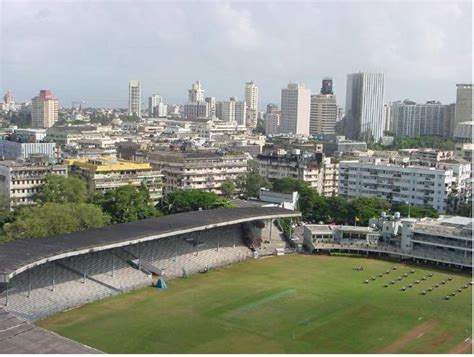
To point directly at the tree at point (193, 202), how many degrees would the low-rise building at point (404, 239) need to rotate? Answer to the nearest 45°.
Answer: approximately 45° to its right

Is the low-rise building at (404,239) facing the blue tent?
yes

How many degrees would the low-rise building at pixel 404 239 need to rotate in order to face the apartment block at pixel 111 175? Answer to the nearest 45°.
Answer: approximately 45° to its right

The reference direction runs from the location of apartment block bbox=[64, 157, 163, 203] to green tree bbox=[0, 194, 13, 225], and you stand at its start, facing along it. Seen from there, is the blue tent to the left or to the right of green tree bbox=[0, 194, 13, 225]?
left

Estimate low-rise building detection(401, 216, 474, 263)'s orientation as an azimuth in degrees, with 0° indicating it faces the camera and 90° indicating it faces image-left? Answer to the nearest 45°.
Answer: approximately 45°

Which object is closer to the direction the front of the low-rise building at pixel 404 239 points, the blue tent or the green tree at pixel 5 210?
the blue tent

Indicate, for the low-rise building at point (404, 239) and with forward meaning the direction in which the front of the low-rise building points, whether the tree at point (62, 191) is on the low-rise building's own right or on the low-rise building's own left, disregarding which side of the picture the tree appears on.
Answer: on the low-rise building's own right

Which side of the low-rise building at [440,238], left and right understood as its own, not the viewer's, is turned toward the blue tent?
front

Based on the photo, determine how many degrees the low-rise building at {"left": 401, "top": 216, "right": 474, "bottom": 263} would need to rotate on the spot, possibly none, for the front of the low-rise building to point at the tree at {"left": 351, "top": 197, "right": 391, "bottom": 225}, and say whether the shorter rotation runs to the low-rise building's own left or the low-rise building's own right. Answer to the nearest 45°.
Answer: approximately 90° to the low-rise building's own right

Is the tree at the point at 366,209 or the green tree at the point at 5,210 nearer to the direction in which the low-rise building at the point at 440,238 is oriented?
the green tree
